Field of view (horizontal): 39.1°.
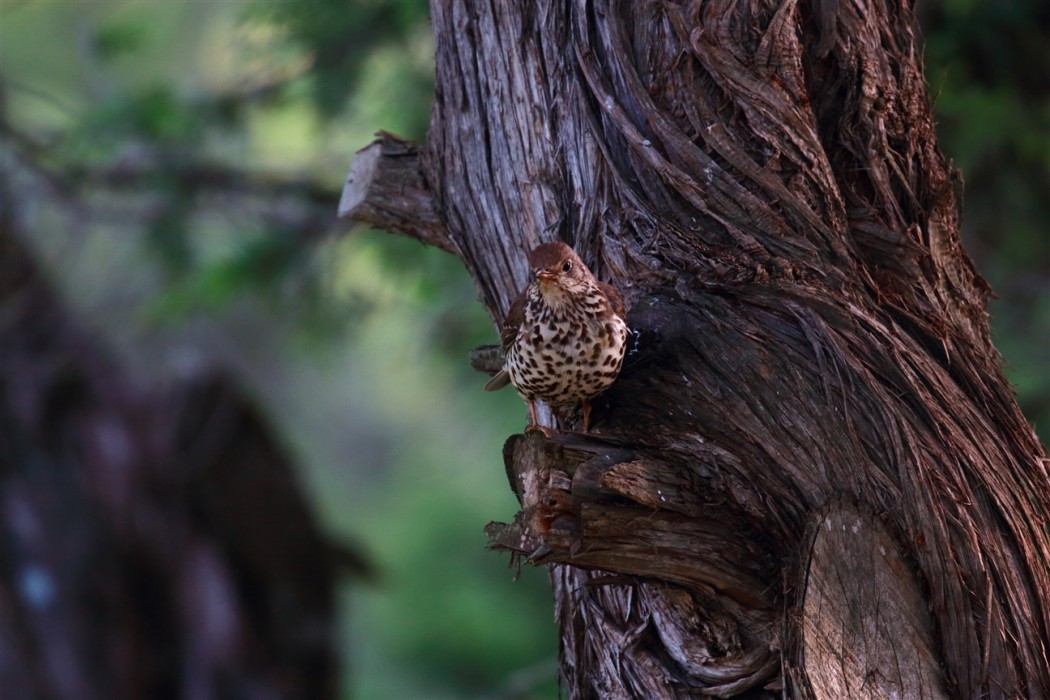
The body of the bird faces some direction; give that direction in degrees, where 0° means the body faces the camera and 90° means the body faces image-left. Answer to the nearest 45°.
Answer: approximately 0°

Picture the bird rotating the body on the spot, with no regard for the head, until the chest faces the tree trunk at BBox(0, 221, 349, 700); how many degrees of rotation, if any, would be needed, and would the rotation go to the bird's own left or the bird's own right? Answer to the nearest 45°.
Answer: approximately 135° to the bird's own right
